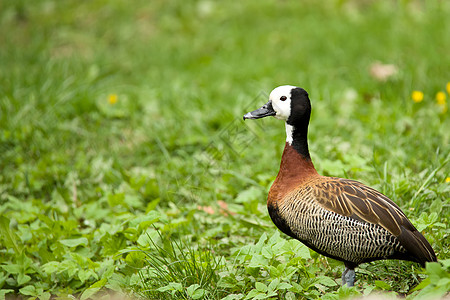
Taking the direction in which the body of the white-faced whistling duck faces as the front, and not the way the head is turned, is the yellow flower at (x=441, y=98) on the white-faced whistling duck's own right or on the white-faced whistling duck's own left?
on the white-faced whistling duck's own right

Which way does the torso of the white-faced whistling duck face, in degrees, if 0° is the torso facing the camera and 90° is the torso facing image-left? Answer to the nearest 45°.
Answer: approximately 90°

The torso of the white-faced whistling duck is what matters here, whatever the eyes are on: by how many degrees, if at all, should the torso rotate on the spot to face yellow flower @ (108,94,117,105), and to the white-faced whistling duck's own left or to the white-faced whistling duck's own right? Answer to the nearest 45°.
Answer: approximately 45° to the white-faced whistling duck's own right
